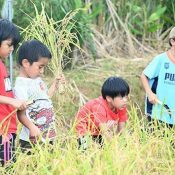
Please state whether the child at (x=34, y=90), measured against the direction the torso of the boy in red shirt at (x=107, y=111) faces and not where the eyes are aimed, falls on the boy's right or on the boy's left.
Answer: on the boy's right

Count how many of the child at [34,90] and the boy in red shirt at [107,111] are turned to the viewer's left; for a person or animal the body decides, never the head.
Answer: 0

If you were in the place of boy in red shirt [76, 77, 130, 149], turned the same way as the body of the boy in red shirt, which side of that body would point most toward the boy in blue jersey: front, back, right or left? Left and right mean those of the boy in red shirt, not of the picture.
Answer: left

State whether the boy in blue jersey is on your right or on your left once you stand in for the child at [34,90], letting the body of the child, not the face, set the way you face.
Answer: on your left

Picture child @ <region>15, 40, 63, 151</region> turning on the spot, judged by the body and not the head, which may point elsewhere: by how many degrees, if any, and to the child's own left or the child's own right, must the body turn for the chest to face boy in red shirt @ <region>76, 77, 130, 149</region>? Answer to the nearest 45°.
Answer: approximately 45° to the child's own left

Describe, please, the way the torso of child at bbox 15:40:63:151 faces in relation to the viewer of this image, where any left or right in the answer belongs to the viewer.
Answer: facing the viewer and to the right of the viewer

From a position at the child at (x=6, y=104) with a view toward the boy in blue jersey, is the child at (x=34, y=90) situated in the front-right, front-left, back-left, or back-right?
front-left

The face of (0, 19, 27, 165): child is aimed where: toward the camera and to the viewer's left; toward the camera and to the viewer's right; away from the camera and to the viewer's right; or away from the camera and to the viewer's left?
toward the camera and to the viewer's right
